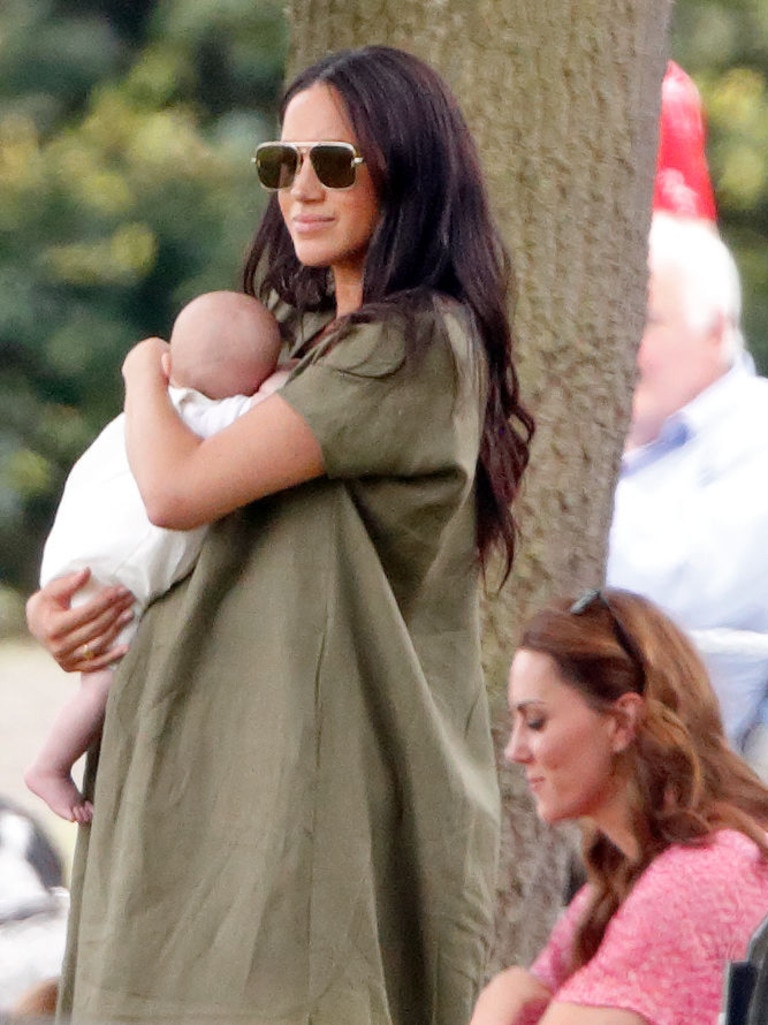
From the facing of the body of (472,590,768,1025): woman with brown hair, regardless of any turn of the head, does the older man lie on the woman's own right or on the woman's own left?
on the woman's own right

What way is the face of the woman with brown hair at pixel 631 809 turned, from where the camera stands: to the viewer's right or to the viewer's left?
to the viewer's left

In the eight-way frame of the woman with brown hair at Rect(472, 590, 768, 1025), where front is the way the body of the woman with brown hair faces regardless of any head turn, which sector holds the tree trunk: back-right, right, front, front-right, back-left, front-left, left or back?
right

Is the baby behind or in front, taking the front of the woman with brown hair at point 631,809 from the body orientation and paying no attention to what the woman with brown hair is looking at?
in front

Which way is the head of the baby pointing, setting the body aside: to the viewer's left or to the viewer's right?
to the viewer's right

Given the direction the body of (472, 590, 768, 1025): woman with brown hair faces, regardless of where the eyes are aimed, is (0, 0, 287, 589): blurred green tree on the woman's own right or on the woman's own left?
on the woman's own right

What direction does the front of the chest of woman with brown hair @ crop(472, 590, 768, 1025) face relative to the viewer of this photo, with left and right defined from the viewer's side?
facing to the left of the viewer
